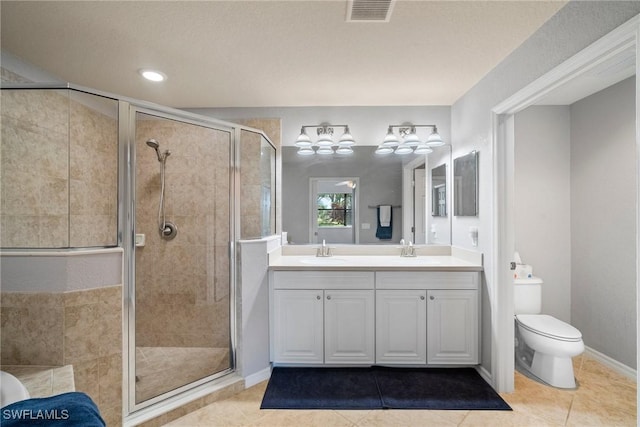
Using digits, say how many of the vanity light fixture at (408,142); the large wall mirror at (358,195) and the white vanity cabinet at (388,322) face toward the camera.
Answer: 3

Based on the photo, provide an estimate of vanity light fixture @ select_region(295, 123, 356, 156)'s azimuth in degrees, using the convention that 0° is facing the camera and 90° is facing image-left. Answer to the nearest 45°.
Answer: approximately 0°

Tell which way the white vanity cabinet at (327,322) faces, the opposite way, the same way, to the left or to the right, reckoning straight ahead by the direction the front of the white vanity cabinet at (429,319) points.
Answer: the same way

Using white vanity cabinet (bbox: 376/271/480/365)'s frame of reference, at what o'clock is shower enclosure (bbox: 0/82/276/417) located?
The shower enclosure is roughly at 2 o'clock from the white vanity cabinet.

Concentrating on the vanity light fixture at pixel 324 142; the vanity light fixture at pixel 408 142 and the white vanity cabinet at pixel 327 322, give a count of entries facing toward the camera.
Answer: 3

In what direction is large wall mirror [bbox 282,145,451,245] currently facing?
toward the camera

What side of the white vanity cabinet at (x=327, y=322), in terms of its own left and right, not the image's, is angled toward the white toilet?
left

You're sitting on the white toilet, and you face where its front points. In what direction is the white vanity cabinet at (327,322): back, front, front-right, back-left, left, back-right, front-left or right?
right

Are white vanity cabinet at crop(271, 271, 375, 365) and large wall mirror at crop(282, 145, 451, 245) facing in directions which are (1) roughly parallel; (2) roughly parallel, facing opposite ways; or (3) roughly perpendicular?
roughly parallel

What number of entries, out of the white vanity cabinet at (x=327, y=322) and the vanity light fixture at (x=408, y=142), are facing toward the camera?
2

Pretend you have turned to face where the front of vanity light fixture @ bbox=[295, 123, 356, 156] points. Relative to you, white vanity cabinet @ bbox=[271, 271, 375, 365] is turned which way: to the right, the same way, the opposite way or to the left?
the same way

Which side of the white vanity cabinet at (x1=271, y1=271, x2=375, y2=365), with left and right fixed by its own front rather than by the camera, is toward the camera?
front

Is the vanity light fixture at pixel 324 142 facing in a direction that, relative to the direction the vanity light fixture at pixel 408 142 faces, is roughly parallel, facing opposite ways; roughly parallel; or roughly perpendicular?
roughly parallel
